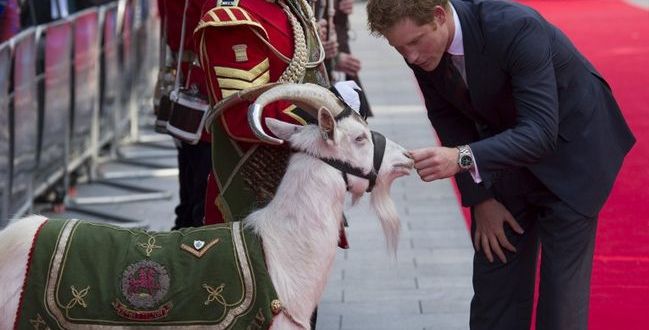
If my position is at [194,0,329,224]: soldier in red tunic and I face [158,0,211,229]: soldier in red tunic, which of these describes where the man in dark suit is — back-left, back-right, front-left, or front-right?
back-right

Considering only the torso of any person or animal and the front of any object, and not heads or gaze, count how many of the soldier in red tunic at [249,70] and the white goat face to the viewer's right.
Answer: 2

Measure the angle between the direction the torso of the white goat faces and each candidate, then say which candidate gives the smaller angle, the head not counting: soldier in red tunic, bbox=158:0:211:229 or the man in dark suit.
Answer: the man in dark suit

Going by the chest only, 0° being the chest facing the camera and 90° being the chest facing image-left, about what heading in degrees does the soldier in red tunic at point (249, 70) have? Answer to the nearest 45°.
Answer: approximately 270°

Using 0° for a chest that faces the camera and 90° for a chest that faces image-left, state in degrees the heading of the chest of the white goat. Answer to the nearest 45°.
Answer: approximately 270°

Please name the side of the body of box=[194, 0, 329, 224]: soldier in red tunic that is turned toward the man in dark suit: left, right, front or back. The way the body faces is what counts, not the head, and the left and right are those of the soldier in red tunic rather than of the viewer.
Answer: front

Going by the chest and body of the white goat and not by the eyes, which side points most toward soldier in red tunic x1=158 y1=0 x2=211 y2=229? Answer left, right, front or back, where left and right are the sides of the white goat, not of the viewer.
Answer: left

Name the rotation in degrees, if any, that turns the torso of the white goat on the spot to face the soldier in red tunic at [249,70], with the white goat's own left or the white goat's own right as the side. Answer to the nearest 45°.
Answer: approximately 90° to the white goat's own left
